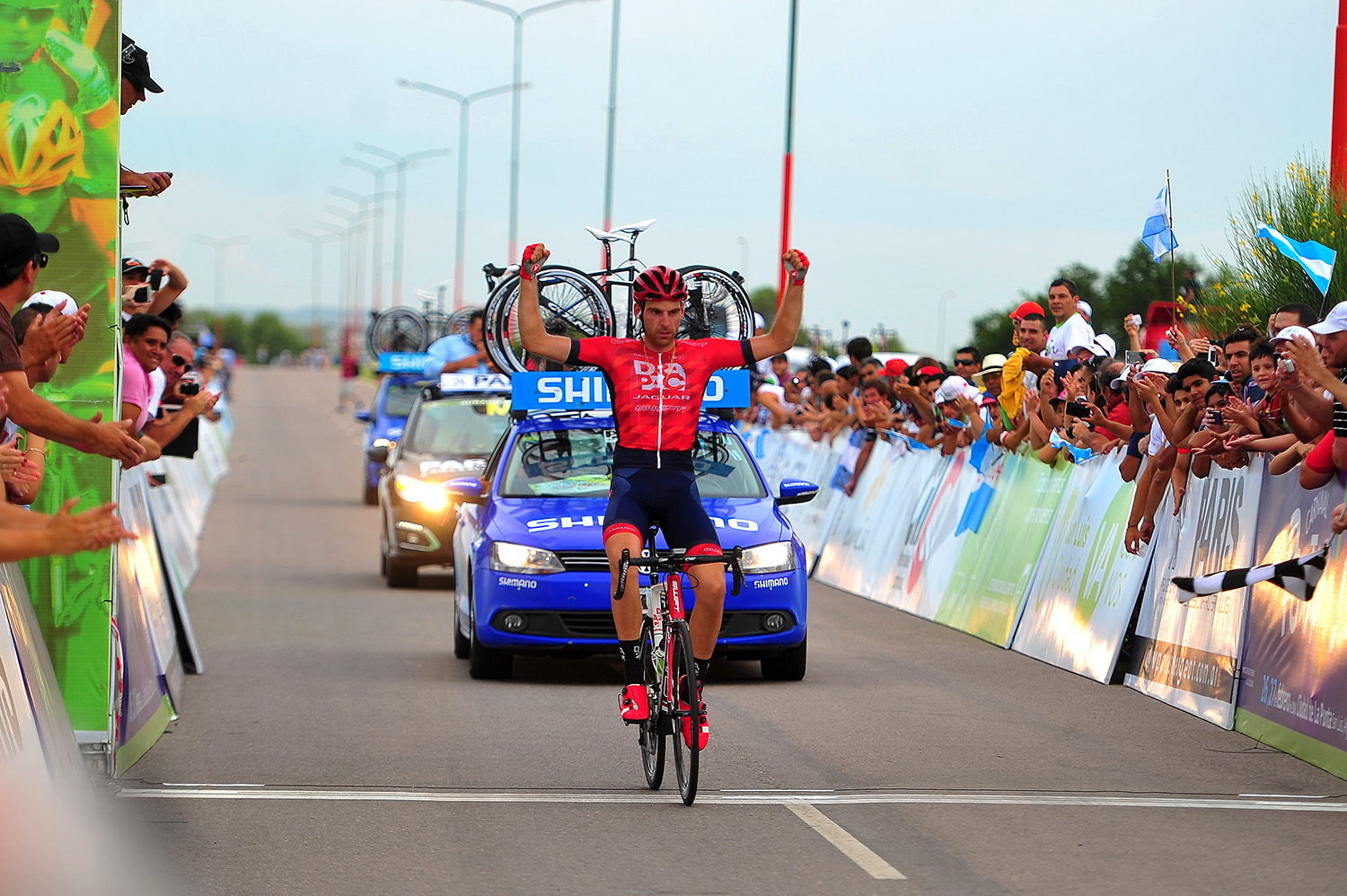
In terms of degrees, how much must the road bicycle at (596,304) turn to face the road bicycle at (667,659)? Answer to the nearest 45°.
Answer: approximately 45° to its left

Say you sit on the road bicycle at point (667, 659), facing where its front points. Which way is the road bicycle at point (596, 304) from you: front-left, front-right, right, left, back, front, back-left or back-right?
back

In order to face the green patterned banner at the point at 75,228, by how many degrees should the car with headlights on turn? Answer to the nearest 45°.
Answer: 0° — it already faces it

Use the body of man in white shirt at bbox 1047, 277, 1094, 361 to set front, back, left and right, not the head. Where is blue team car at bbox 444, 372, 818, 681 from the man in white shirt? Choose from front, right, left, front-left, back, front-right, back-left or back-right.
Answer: front

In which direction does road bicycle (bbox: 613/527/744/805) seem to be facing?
toward the camera

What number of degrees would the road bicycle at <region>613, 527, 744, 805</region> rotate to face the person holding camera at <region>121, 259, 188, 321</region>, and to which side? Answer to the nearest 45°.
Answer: approximately 135° to its right

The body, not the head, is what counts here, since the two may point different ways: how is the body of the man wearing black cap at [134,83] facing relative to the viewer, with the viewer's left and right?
facing to the right of the viewer

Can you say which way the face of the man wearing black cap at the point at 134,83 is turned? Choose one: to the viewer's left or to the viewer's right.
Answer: to the viewer's right

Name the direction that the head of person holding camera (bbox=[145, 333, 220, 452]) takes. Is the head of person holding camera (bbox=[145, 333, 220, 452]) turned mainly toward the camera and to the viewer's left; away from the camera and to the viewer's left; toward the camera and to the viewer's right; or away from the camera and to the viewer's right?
toward the camera and to the viewer's right

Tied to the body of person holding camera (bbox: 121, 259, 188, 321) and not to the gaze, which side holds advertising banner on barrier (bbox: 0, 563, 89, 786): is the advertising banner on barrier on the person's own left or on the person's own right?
on the person's own right

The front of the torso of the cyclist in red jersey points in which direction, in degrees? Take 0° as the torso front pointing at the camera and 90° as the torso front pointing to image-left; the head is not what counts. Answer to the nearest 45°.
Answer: approximately 0°

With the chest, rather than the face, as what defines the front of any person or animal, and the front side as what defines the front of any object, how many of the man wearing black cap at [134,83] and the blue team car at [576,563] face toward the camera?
1
